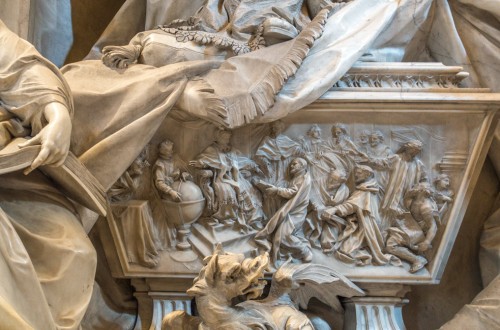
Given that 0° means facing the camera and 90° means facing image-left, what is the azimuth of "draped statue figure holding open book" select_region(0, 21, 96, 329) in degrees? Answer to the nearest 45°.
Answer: approximately 315°

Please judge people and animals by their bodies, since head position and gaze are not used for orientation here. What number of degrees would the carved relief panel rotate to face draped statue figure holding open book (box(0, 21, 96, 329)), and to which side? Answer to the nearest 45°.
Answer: approximately 45° to its right

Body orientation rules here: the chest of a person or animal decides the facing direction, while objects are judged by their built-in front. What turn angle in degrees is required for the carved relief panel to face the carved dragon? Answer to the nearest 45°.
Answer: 0° — it already faces it

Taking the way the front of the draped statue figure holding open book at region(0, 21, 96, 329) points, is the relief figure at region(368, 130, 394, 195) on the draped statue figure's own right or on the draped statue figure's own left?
on the draped statue figure's own left

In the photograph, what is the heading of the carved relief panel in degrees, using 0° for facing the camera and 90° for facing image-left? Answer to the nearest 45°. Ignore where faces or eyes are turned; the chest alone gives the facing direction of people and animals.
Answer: approximately 0°

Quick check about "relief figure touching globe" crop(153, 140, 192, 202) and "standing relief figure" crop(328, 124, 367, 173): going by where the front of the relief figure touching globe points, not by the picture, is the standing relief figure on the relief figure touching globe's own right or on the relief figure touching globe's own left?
on the relief figure touching globe's own left

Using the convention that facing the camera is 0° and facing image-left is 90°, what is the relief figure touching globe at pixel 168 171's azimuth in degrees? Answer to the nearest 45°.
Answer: approximately 315°

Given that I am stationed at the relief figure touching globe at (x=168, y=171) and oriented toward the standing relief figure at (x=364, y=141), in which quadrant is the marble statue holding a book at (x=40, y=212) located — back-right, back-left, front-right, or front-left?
back-right
